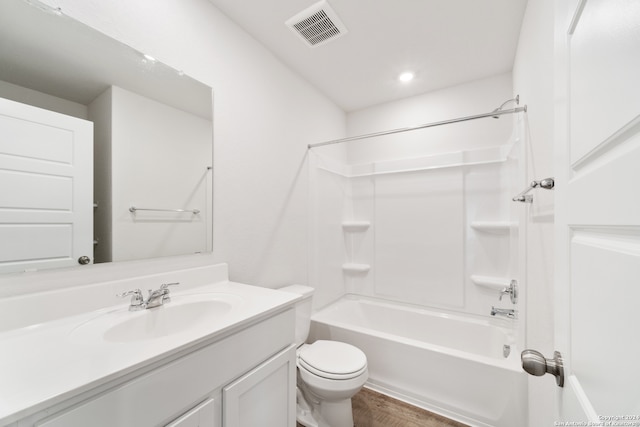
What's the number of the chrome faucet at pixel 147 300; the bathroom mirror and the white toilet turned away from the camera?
0

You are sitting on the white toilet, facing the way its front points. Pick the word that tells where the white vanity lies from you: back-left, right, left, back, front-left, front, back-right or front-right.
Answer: right

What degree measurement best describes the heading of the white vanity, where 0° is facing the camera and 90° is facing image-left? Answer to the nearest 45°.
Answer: approximately 315°

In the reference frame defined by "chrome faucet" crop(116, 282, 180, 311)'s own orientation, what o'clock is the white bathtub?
The white bathtub is roughly at 11 o'clock from the chrome faucet.

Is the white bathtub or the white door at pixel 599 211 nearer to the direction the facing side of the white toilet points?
the white door

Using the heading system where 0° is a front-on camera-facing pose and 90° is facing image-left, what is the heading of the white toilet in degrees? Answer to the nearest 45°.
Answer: approximately 315°

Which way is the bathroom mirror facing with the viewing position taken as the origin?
facing the viewer and to the right of the viewer

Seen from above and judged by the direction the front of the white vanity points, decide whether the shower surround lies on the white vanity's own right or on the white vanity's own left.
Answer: on the white vanity's own left

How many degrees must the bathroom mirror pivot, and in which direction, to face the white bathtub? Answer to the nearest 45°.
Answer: approximately 45° to its left

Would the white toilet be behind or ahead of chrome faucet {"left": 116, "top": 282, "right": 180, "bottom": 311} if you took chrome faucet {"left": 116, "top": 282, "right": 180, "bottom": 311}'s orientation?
ahead

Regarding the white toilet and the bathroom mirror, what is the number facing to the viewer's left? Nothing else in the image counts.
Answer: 0

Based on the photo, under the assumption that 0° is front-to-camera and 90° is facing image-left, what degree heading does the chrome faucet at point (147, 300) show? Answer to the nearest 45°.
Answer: approximately 315°

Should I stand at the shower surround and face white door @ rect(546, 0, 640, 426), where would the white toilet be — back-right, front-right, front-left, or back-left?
front-right

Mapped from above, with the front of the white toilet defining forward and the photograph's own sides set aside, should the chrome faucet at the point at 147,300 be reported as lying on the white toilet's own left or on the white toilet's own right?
on the white toilet's own right

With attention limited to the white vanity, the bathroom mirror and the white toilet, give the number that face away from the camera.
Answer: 0

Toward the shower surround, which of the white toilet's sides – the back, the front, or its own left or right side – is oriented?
left
